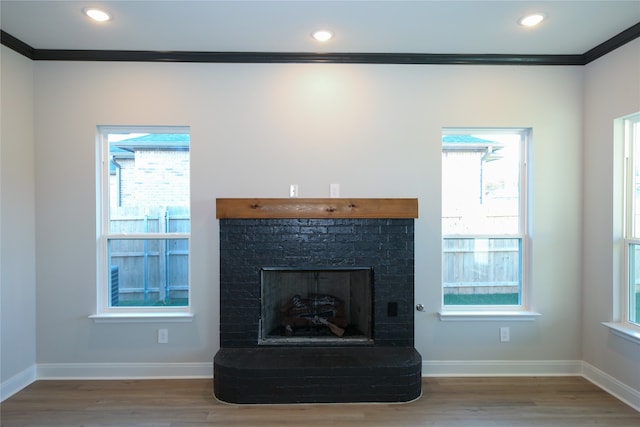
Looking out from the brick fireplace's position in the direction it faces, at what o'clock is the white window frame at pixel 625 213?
The white window frame is roughly at 9 o'clock from the brick fireplace.

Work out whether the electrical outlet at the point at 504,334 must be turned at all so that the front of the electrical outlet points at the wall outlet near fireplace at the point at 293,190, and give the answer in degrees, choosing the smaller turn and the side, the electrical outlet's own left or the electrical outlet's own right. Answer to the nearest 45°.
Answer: approximately 45° to the electrical outlet's own right

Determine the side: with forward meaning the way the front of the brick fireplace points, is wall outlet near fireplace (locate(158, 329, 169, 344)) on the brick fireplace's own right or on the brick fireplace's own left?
on the brick fireplace's own right

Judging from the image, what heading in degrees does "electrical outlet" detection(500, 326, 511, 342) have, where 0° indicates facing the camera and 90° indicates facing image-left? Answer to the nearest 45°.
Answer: approximately 0°

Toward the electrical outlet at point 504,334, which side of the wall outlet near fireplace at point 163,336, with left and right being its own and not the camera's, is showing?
left
